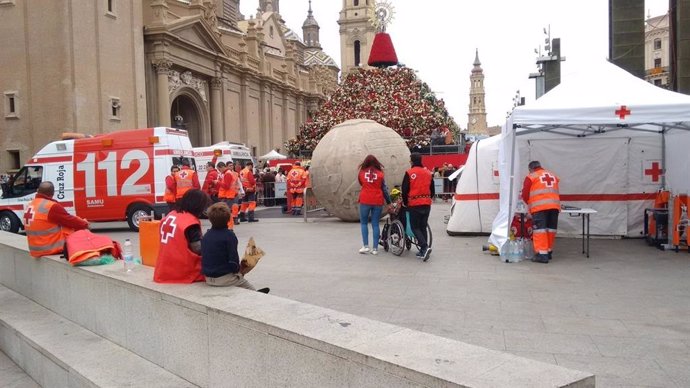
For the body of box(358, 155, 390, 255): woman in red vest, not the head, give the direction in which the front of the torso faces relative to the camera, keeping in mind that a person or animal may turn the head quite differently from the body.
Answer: away from the camera

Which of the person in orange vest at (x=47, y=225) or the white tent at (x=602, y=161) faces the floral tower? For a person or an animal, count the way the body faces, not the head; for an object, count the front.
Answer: the person in orange vest

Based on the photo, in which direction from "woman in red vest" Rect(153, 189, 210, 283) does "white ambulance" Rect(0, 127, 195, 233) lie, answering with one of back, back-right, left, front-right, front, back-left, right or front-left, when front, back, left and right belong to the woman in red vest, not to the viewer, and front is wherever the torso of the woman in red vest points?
front-left

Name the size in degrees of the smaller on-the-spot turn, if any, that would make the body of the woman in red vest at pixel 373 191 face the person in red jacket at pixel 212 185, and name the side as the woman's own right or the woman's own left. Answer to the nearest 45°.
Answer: approximately 45° to the woman's own left

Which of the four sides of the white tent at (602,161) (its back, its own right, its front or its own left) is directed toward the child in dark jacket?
front

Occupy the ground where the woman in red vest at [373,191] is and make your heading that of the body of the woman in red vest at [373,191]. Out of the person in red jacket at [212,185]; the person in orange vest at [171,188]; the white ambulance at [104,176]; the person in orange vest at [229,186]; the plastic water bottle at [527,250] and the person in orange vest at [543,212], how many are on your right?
2

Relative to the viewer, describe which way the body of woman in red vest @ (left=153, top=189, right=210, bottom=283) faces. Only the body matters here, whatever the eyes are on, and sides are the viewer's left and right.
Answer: facing away from the viewer and to the right of the viewer

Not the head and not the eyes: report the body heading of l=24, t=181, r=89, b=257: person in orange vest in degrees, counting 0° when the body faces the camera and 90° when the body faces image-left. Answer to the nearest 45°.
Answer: approximately 225°

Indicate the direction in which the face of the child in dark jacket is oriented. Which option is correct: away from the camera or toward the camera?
away from the camera
